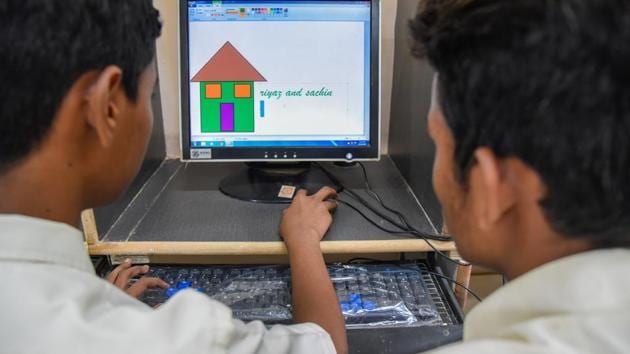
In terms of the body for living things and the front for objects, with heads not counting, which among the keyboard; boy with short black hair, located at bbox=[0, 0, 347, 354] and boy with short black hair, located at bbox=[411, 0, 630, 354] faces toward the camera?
the keyboard

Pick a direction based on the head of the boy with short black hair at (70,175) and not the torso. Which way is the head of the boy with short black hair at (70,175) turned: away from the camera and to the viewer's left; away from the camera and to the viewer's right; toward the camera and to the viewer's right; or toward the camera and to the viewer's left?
away from the camera and to the viewer's right

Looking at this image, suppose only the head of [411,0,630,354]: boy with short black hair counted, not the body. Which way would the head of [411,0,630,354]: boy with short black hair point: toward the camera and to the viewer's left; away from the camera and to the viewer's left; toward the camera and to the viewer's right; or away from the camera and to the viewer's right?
away from the camera and to the viewer's left

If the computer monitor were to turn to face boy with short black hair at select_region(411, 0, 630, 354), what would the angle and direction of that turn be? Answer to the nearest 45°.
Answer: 0° — it already faces them

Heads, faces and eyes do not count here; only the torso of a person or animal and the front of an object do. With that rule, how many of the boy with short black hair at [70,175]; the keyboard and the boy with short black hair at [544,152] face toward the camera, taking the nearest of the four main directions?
1

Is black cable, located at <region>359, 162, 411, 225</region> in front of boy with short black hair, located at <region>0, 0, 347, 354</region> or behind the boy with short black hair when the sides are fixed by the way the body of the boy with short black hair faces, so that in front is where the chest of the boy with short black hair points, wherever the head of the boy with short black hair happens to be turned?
in front

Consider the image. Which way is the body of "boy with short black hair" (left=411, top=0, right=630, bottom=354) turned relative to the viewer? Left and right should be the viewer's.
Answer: facing away from the viewer and to the left of the viewer

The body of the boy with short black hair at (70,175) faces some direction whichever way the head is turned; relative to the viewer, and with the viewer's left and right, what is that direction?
facing away from the viewer and to the right of the viewer
